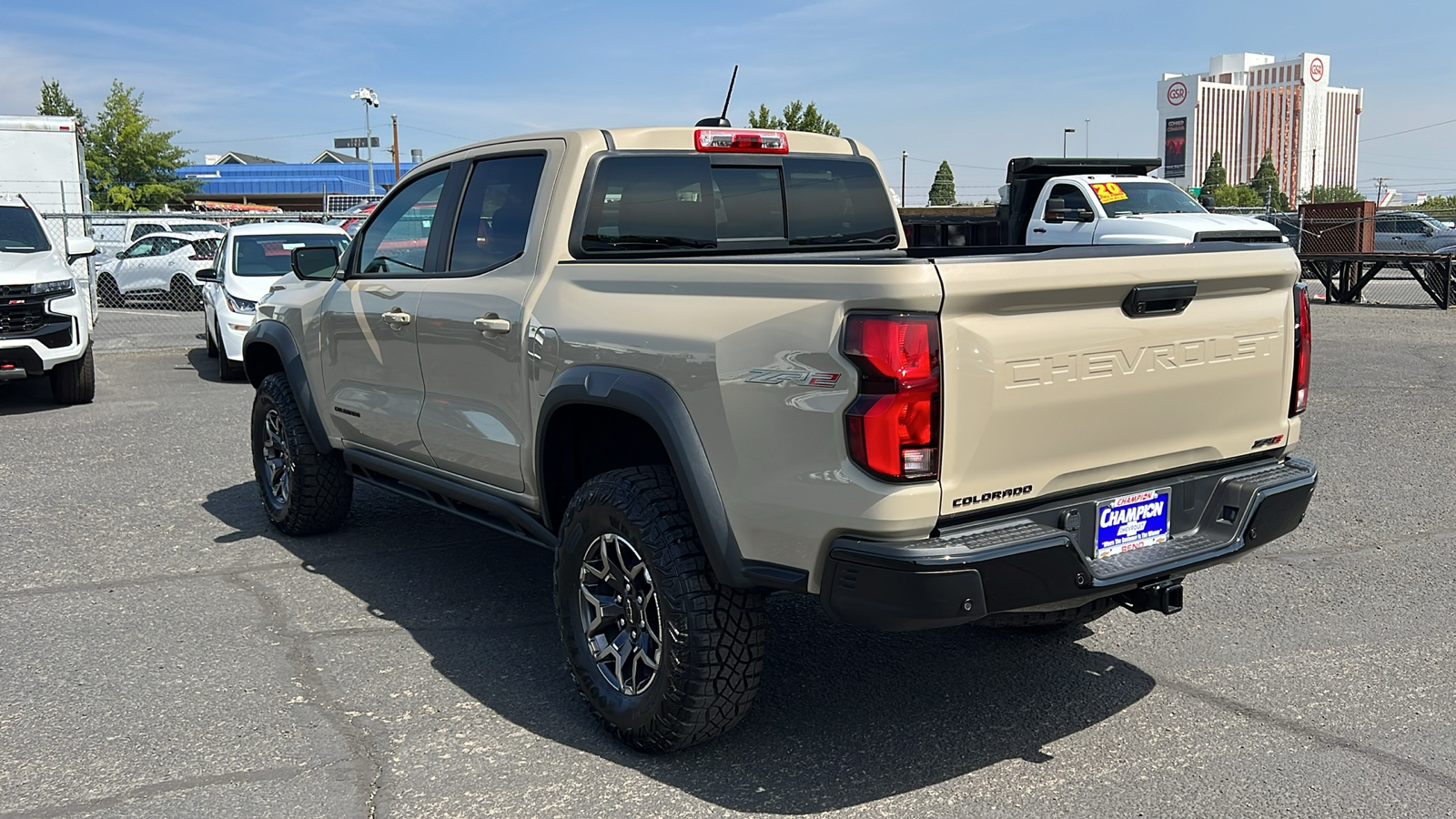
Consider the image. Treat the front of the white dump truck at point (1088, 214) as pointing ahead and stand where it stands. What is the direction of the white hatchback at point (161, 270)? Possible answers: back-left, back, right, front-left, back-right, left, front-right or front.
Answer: back-right

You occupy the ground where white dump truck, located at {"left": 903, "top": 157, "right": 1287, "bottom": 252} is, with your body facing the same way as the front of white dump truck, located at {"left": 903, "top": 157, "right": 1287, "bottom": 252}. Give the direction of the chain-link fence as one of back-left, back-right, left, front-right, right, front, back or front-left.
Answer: back-right

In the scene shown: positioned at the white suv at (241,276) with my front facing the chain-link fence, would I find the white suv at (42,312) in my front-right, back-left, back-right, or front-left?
back-left

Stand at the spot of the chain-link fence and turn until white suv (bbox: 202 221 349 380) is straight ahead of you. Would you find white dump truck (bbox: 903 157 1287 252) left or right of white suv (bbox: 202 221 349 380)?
left

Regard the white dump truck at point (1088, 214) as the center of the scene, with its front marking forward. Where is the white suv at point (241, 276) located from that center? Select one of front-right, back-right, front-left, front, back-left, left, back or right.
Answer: right

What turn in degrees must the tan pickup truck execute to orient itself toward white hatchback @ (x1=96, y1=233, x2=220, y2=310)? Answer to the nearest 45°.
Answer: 0° — it already faces it

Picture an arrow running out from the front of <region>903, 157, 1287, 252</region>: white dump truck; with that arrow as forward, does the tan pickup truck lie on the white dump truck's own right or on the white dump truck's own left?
on the white dump truck's own right

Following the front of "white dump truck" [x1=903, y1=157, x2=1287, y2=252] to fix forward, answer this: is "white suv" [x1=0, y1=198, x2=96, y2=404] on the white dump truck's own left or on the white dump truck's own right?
on the white dump truck's own right

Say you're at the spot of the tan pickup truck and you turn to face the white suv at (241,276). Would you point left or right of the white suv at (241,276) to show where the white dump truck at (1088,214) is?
right

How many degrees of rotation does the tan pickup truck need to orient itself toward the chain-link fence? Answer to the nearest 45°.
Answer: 0° — it already faces it

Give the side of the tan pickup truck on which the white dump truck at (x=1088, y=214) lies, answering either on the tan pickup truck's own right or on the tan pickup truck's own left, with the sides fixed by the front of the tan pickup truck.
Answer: on the tan pickup truck's own right

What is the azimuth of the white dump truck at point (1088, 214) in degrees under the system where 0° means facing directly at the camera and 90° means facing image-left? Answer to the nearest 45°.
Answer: approximately 315°

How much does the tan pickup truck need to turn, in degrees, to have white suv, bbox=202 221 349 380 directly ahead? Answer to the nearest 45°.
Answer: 0° — it already faces it

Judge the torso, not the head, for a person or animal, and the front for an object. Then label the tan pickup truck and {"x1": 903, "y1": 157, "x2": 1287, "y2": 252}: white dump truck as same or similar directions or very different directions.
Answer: very different directions
